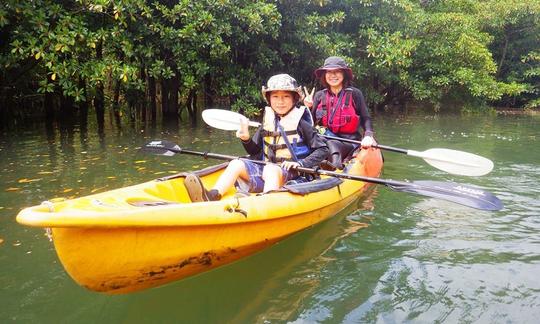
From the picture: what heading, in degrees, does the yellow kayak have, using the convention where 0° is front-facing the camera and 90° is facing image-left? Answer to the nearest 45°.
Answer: approximately 45°

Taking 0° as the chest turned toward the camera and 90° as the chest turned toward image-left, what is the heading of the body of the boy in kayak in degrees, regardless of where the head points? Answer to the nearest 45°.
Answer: approximately 45°

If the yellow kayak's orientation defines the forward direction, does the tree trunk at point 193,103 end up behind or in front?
behind

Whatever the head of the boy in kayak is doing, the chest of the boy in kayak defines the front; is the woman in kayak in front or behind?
behind
